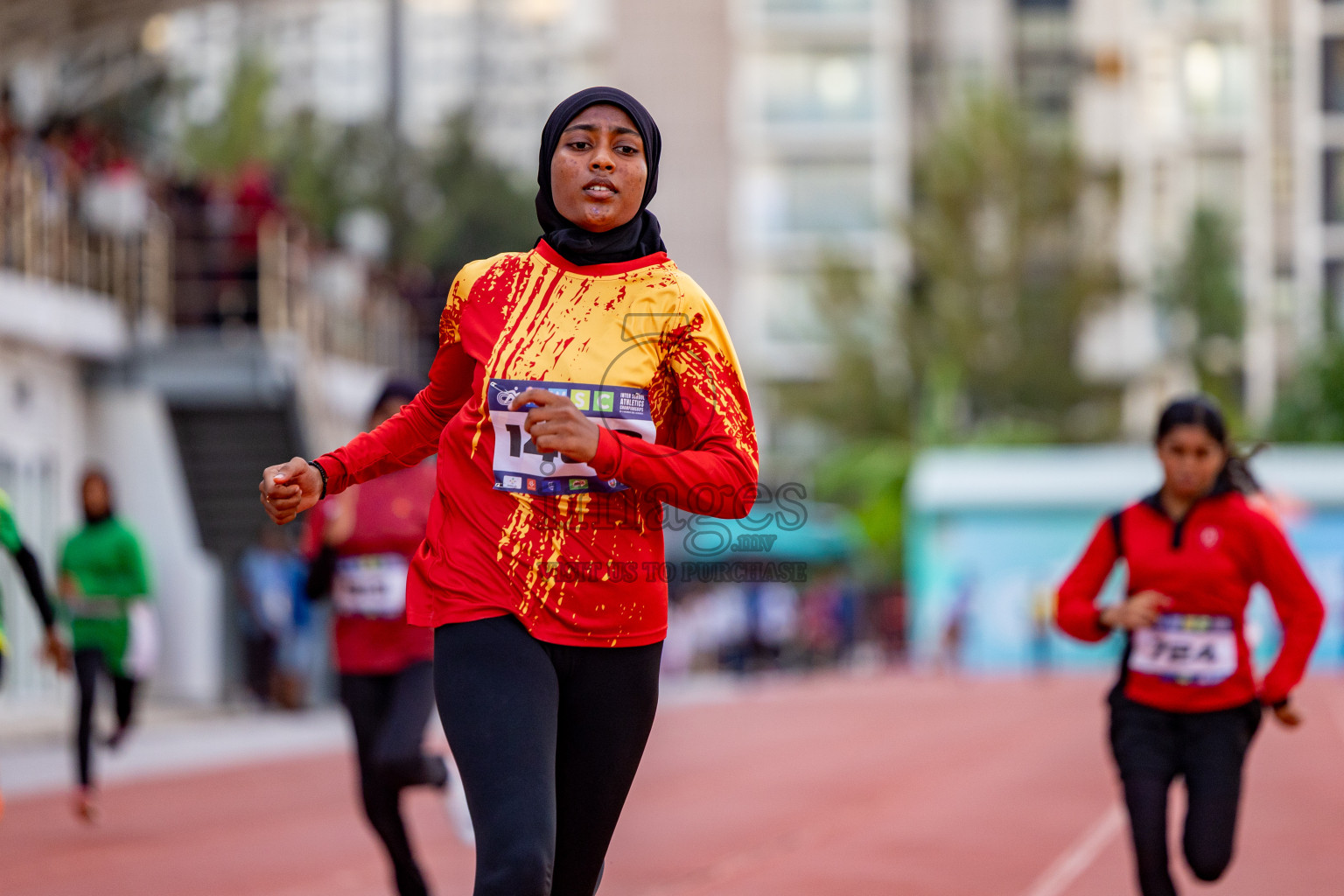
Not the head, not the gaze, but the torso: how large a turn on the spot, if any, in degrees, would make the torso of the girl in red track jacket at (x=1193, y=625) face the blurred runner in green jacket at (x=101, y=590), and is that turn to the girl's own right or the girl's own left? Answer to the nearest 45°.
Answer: approximately 135° to the girl's own right

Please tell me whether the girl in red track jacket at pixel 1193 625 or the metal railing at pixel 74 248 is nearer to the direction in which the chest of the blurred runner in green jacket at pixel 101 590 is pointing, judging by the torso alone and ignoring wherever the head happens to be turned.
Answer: the girl in red track jacket

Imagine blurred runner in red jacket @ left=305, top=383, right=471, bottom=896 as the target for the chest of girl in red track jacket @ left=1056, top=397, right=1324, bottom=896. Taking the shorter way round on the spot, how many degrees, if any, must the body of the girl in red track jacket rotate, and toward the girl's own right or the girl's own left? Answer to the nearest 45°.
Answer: approximately 90° to the girl's own right

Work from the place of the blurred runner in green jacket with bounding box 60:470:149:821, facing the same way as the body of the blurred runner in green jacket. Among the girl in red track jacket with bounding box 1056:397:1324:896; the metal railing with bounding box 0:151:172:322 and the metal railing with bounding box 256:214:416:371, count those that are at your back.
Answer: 2

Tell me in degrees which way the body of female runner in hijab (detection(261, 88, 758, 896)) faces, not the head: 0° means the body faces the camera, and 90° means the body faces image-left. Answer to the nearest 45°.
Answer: approximately 0°

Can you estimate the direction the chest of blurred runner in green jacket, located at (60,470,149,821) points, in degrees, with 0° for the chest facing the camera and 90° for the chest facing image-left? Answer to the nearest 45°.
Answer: approximately 0°

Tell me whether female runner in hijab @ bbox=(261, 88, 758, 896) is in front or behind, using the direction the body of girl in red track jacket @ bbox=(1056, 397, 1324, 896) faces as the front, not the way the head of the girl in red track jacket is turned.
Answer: in front

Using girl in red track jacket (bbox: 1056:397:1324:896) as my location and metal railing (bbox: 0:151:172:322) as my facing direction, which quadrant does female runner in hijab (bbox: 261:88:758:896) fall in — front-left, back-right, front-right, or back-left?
back-left

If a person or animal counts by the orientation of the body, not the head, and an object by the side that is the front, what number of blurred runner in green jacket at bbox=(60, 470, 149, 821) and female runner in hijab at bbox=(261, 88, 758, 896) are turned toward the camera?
2

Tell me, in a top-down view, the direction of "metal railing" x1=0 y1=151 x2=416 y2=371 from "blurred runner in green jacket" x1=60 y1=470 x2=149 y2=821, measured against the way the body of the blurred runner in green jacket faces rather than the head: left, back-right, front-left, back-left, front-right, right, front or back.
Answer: back

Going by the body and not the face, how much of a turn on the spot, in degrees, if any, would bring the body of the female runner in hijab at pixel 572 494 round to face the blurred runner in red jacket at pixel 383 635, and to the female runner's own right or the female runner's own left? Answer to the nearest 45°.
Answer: approximately 180°
